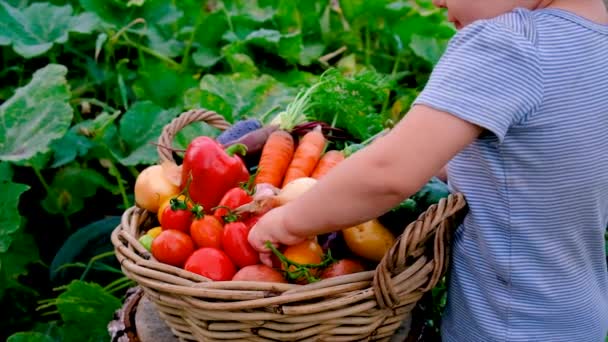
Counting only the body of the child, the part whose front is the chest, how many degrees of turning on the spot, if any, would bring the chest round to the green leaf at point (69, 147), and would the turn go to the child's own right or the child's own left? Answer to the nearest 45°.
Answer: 0° — they already face it

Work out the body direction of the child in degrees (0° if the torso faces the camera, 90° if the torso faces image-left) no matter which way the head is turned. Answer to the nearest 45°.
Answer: approximately 135°

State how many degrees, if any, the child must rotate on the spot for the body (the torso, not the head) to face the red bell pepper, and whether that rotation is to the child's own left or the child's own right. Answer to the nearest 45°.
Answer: approximately 45° to the child's own left

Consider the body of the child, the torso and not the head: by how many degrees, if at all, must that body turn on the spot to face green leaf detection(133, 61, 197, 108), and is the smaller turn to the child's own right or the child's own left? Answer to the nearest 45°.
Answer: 0° — they already face it

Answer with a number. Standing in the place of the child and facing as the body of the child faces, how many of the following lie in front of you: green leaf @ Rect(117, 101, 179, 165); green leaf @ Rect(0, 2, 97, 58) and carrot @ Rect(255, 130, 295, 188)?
3

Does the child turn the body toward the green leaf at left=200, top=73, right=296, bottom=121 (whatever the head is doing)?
yes

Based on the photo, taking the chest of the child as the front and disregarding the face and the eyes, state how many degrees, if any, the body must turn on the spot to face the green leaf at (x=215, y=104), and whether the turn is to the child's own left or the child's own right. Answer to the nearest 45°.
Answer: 0° — they already face it
